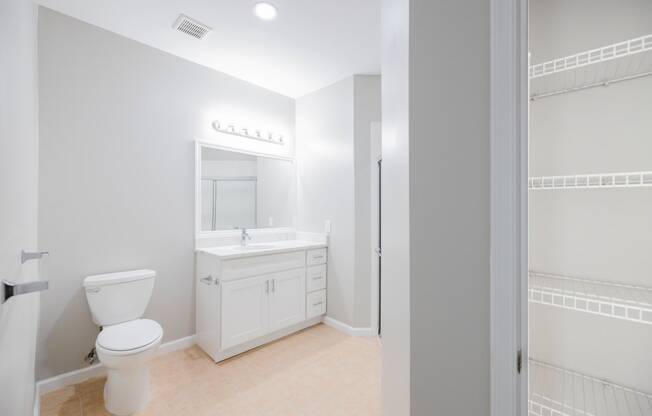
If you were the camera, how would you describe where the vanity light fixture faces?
facing the viewer and to the right of the viewer

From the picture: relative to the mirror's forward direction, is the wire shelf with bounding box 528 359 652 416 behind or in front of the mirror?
in front

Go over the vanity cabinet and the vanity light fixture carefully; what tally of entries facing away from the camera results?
0

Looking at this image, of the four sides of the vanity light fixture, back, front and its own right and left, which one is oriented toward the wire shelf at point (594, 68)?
front

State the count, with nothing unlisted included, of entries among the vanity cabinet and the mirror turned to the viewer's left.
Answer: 0

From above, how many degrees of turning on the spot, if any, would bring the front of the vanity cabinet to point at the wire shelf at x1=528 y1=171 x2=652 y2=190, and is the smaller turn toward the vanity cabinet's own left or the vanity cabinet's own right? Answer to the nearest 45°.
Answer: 0° — it already faces it

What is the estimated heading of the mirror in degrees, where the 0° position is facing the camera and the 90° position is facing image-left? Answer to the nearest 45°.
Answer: approximately 315°

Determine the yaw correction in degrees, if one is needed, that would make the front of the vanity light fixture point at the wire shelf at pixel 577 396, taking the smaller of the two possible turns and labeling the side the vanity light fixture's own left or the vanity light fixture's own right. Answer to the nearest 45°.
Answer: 0° — it already faces it
